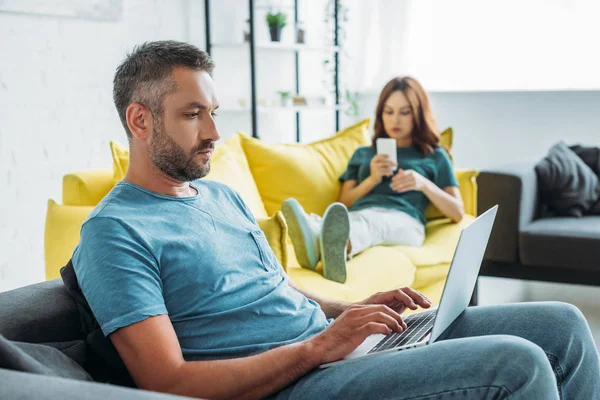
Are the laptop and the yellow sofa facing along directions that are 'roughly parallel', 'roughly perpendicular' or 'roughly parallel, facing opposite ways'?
roughly perpendicular

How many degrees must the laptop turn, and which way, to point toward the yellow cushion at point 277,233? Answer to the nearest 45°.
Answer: approximately 45° to its right

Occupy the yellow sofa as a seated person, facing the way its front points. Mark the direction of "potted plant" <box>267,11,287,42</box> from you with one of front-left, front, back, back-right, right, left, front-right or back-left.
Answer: back

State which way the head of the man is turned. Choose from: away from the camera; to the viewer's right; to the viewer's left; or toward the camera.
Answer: to the viewer's right

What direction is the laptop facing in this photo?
to the viewer's left

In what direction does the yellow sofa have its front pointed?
toward the camera

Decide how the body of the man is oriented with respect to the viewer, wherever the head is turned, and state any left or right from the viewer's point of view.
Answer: facing to the right of the viewer

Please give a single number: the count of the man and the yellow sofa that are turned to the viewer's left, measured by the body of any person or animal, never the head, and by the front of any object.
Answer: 0

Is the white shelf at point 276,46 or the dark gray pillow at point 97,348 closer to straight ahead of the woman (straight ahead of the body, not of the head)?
the dark gray pillow

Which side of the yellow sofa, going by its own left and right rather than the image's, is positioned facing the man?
front

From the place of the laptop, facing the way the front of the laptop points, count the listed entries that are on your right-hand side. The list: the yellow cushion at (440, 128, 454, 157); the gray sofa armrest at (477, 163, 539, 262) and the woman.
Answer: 3

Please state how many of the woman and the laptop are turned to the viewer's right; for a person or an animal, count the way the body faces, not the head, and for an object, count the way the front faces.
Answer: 0

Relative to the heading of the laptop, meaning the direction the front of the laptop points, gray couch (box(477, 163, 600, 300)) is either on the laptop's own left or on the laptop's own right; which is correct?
on the laptop's own right

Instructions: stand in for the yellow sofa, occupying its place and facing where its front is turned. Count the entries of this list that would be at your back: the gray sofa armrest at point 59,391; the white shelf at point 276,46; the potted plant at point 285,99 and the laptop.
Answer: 2

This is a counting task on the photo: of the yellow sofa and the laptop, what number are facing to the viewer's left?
1

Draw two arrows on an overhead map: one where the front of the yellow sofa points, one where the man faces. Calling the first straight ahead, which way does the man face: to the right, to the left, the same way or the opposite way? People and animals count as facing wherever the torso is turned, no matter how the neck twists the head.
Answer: to the left

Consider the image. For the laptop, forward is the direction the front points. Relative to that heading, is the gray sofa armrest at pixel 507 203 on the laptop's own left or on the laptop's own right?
on the laptop's own right

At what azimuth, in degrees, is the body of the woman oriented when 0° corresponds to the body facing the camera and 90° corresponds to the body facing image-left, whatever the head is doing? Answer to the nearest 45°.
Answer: approximately 45°
